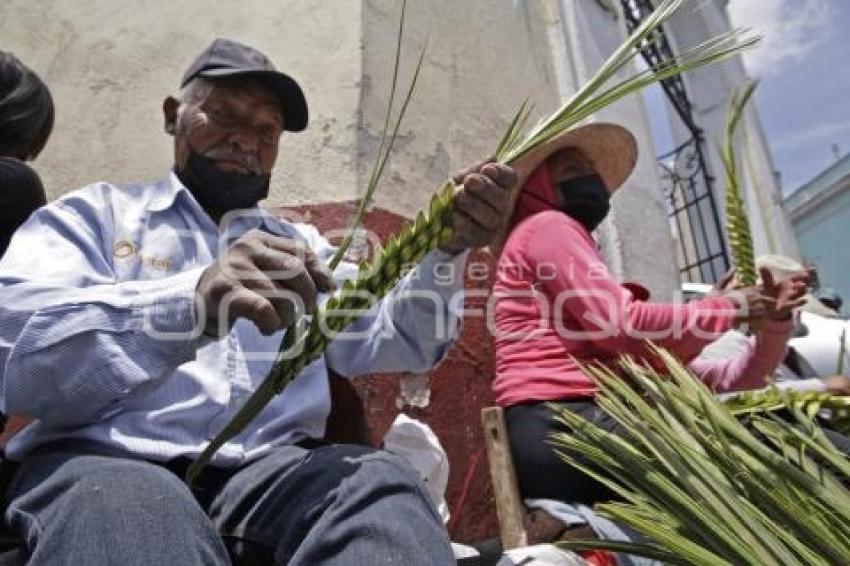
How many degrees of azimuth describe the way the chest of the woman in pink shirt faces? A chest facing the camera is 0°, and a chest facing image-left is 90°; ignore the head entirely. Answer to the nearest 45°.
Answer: approximately 270°

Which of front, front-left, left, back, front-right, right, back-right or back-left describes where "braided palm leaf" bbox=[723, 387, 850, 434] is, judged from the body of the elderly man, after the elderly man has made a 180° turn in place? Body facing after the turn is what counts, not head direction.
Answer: back-right

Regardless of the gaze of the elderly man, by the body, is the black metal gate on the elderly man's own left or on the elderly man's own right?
on the elderly man's own left

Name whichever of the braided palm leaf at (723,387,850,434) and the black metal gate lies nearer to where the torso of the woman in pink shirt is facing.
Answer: the braided palm leaf

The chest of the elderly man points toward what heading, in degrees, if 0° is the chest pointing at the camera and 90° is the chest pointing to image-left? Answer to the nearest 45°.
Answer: approximately 315°

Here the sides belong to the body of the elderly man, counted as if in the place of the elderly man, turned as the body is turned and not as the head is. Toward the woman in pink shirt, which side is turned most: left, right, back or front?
left

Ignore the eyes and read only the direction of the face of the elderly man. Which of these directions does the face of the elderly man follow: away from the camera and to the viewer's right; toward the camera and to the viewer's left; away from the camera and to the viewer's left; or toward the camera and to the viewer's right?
toward the camera and to the viewer's right
